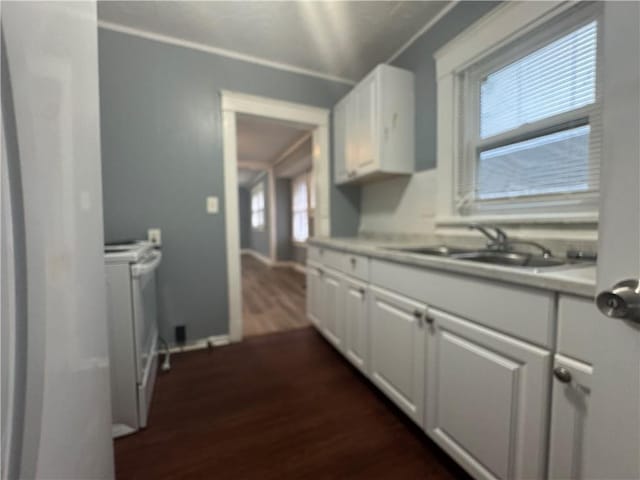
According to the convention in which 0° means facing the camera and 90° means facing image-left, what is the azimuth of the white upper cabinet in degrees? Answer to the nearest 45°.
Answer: approximately 45°

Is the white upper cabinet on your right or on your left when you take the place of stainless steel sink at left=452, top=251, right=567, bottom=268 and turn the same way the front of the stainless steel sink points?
on your right

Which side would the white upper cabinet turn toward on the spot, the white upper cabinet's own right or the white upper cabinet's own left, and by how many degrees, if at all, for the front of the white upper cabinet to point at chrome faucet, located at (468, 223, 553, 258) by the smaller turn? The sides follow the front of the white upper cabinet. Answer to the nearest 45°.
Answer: approximately 90° to the white upper cabinet's own left

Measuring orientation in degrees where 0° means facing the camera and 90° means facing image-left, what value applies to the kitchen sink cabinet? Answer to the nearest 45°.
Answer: approximately 45°

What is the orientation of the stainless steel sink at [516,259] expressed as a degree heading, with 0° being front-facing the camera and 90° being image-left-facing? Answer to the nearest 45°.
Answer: approximately 45°

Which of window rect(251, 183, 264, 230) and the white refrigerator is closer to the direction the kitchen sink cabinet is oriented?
the white refrigerator
